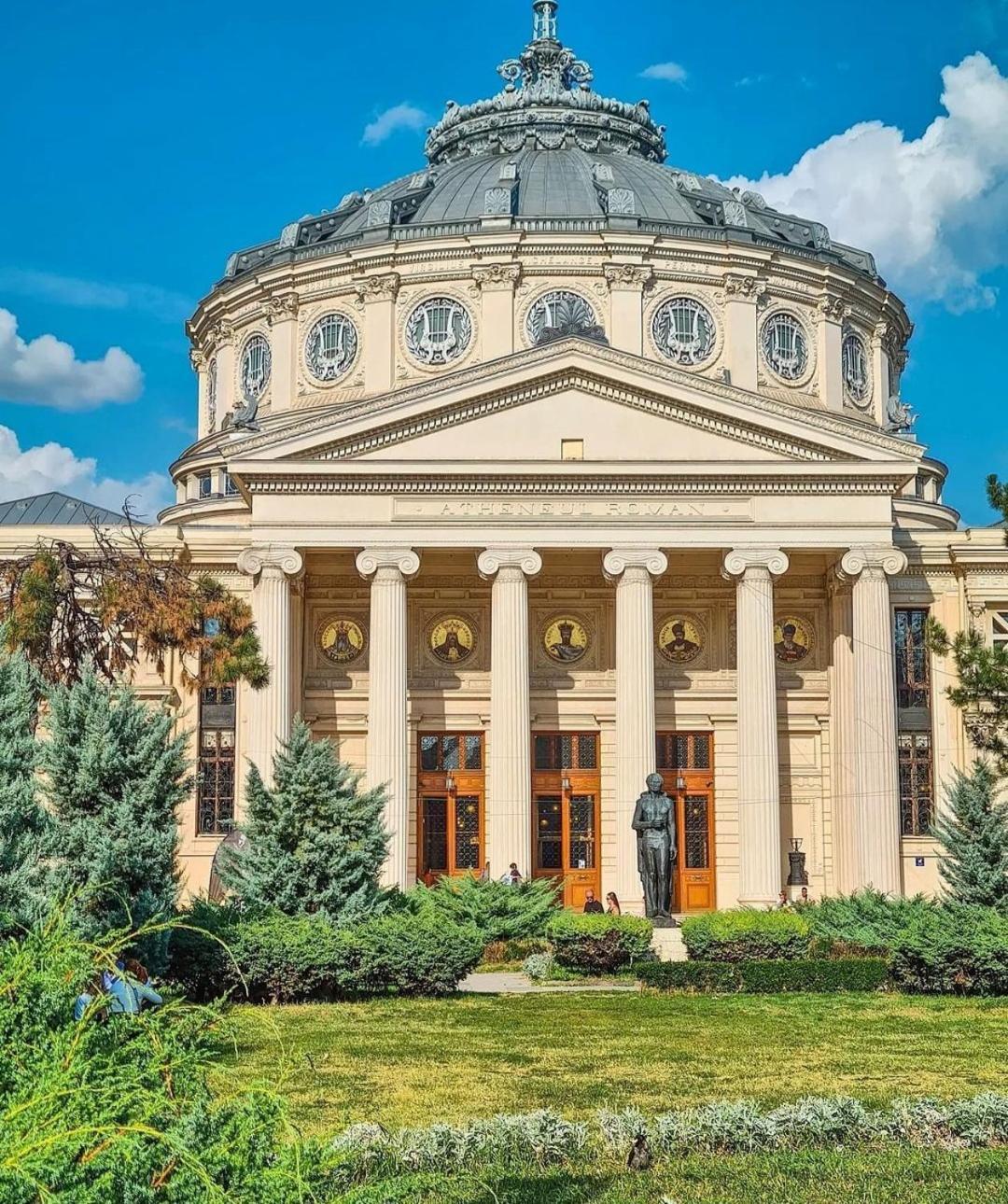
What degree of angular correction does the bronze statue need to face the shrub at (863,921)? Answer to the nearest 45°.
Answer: approximately 45° to its left

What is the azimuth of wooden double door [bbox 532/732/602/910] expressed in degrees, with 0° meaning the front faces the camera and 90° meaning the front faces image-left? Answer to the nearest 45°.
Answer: approximately 0°

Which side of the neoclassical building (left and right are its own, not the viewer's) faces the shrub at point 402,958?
front

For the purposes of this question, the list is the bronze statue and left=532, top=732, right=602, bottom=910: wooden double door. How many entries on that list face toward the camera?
2

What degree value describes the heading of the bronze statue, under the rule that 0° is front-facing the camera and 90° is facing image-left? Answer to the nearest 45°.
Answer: approximately 0°

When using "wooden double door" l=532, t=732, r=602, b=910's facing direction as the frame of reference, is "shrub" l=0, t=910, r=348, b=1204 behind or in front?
in front

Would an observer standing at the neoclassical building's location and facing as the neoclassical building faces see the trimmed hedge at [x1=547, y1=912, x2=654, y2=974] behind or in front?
in front

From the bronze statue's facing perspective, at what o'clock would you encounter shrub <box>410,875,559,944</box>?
The shrub is roughly at 2 o'clock from the bronze statue.

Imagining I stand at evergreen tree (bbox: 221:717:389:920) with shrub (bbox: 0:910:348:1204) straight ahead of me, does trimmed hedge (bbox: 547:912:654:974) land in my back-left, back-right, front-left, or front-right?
front-left
